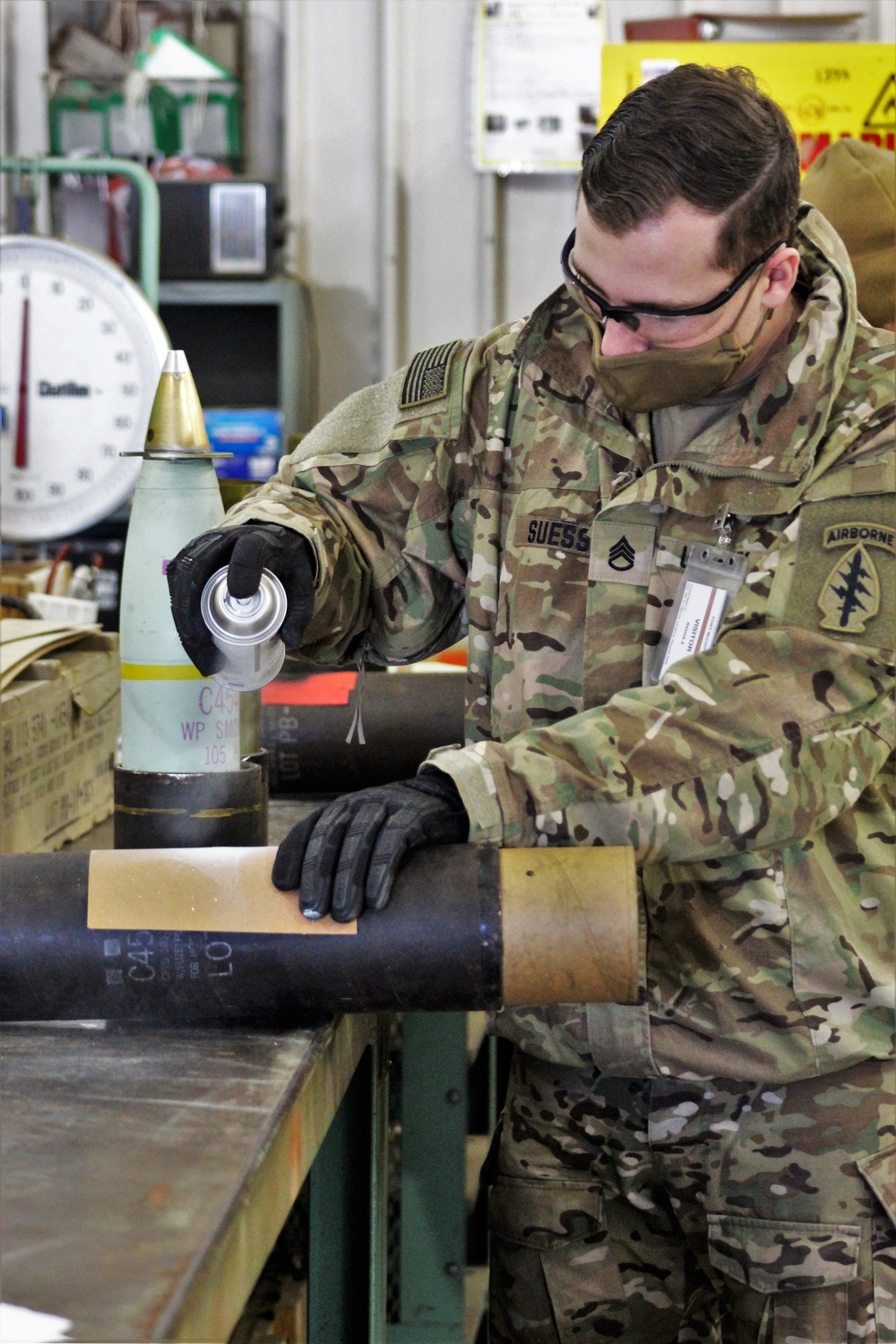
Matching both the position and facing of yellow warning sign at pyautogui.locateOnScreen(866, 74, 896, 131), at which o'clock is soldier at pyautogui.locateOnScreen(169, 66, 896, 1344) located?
The soldier is roughly at 12 o'clock from the yellow warning sign.

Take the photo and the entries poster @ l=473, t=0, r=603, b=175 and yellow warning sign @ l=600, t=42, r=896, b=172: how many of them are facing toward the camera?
2

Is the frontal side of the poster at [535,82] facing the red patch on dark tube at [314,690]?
yes

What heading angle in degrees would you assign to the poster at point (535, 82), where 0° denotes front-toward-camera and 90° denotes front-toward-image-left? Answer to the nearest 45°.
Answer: approximately 0°

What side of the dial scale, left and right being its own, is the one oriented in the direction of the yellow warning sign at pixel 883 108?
left
